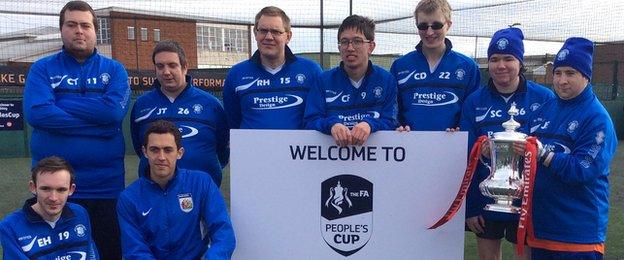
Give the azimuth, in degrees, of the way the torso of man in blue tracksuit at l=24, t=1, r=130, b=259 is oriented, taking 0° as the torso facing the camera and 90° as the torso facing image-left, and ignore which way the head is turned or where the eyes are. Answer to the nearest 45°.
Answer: approximately 0°

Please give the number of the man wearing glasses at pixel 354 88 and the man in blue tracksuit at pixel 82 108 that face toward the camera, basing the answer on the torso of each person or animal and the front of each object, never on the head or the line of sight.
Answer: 2

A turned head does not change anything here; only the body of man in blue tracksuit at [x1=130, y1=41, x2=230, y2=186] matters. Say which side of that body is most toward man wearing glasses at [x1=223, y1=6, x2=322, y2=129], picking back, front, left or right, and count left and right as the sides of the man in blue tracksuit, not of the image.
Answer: left

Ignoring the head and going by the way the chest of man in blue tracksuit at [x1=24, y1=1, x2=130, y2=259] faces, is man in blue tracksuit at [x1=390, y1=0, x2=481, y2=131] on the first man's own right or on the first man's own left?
on the first man's own left

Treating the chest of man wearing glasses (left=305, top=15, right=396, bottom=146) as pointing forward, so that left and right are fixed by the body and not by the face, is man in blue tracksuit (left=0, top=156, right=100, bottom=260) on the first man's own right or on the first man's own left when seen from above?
on the first man's own right

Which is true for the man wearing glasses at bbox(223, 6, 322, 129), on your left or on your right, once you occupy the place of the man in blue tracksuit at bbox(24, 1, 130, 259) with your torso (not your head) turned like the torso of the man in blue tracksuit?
on your left

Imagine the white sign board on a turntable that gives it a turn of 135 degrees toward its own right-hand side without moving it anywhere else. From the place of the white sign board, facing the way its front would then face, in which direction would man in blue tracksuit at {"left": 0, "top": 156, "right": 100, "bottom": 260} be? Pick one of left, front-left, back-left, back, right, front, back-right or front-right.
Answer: front-left

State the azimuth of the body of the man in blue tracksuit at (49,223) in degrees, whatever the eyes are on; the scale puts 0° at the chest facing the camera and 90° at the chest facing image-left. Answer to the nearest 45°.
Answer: approximately 0°
